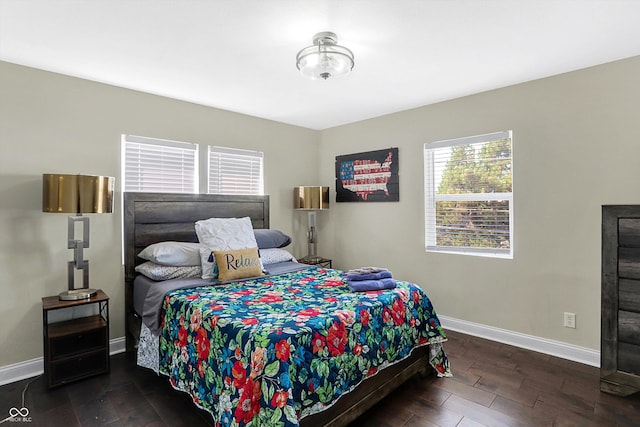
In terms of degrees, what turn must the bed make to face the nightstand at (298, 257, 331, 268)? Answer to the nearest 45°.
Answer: approximately 135° to its left

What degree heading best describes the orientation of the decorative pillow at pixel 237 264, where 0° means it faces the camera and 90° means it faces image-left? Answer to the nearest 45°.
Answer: approximately 315°

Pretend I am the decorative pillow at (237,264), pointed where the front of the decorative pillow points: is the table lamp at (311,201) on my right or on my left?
on my left

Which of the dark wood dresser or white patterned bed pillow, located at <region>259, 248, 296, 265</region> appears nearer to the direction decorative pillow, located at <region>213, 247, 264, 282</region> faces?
the dark wood dresser

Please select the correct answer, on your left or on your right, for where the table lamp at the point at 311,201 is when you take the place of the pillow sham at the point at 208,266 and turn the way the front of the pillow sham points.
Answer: on your left

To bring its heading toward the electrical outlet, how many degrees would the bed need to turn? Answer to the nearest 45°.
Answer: approximately 45° to its left

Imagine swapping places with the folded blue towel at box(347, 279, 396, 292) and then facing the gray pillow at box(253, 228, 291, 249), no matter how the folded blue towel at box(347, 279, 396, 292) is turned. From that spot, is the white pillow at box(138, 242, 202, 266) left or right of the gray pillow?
left
